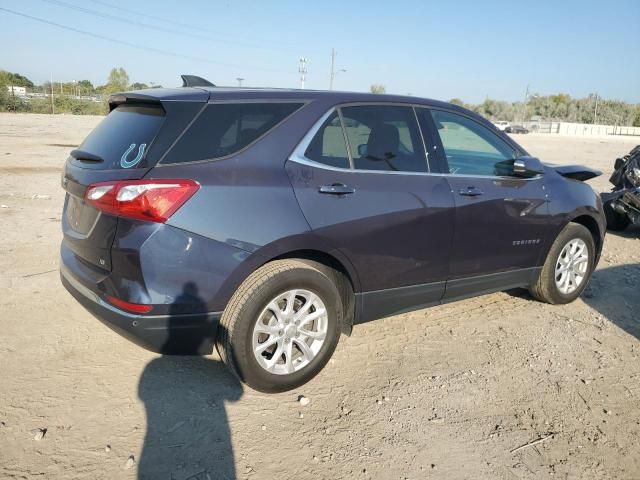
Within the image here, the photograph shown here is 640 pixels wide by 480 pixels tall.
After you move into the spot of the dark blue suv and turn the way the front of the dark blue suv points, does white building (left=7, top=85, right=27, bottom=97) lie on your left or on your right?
on your left

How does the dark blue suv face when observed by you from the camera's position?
facing away from the viewer and to the right of the viewer
